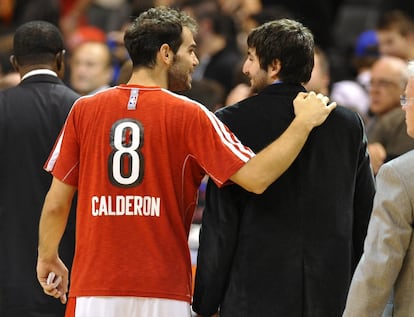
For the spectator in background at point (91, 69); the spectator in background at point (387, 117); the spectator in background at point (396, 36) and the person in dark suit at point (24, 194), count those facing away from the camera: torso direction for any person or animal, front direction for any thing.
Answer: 1

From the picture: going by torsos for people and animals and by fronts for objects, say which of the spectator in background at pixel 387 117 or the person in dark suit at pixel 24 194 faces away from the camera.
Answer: the person in dark suit

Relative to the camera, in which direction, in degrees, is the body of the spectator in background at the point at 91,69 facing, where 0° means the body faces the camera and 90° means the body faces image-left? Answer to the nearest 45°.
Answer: approximately 45°

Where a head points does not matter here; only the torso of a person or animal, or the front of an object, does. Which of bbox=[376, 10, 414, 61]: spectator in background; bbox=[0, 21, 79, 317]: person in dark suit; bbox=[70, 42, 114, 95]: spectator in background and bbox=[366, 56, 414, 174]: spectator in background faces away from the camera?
the person in dark suit

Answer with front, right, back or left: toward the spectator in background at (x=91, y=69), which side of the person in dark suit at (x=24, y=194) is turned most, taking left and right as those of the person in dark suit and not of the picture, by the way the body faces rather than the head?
front

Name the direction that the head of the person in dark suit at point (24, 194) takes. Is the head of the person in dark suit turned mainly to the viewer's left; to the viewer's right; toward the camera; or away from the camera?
away from the camera

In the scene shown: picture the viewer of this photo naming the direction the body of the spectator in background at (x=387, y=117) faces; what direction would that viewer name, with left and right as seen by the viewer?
facing the viewer and to the left of the viewer

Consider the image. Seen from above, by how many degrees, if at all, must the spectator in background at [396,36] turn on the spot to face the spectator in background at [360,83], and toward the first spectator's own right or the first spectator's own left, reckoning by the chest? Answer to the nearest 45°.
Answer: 0° — they already face them

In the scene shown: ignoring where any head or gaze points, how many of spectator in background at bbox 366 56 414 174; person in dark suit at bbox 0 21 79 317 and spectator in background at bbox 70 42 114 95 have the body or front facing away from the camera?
1

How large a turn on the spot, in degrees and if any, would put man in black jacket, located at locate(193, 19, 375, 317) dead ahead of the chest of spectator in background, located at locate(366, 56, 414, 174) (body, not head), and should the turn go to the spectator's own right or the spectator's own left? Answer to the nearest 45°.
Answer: approximately 45° to the spectator's own left

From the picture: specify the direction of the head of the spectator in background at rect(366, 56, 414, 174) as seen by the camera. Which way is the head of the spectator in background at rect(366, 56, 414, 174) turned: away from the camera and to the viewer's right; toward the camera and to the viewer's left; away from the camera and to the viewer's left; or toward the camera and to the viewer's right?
toward the camera and to the viewer's left

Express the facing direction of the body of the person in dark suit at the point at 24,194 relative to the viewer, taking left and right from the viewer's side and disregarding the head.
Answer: facing away from the viewer

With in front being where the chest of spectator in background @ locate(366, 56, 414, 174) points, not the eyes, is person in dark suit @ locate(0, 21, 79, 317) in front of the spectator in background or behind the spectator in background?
in front
